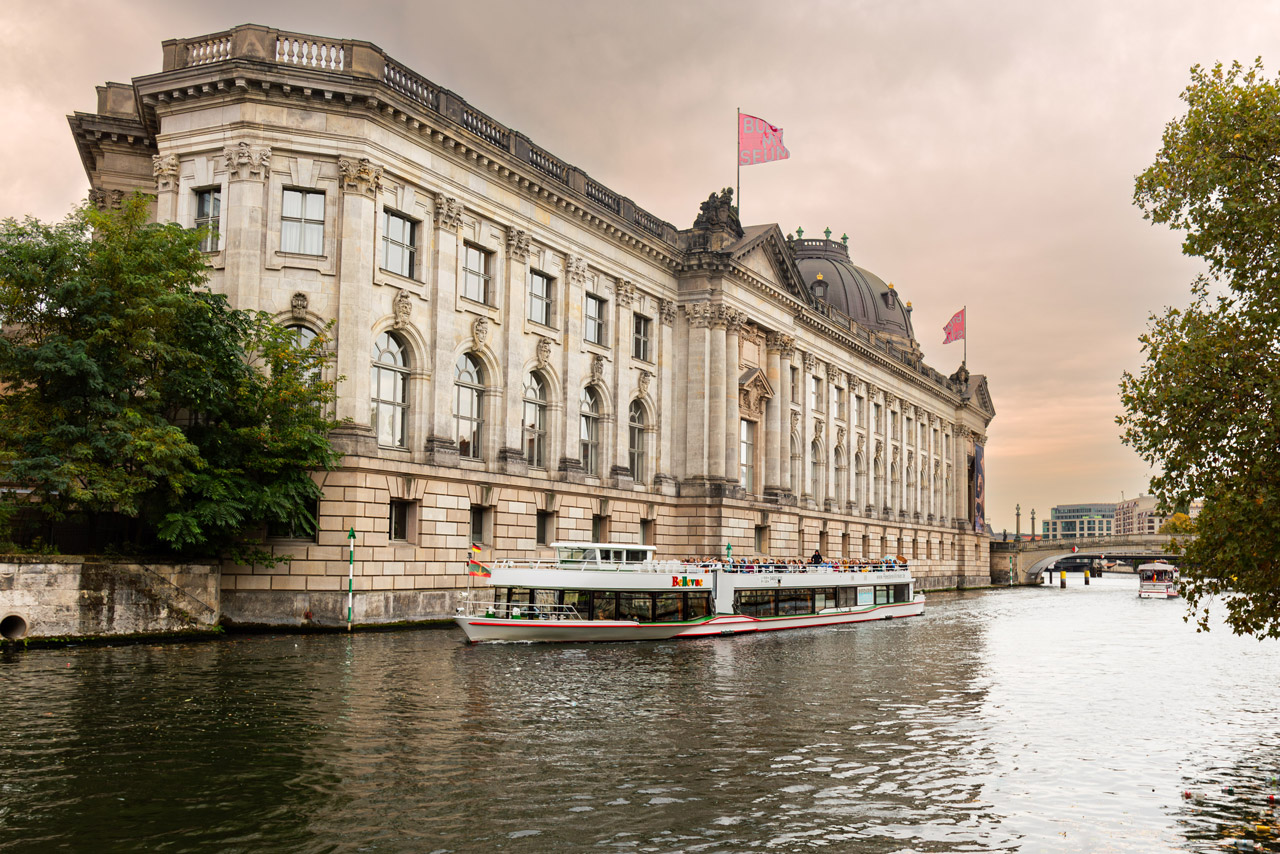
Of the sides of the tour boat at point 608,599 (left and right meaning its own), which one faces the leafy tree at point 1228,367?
left

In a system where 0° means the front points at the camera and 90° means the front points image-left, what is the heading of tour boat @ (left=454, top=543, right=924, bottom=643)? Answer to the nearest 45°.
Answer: approximately 45°

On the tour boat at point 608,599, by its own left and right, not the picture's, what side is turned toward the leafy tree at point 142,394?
front
